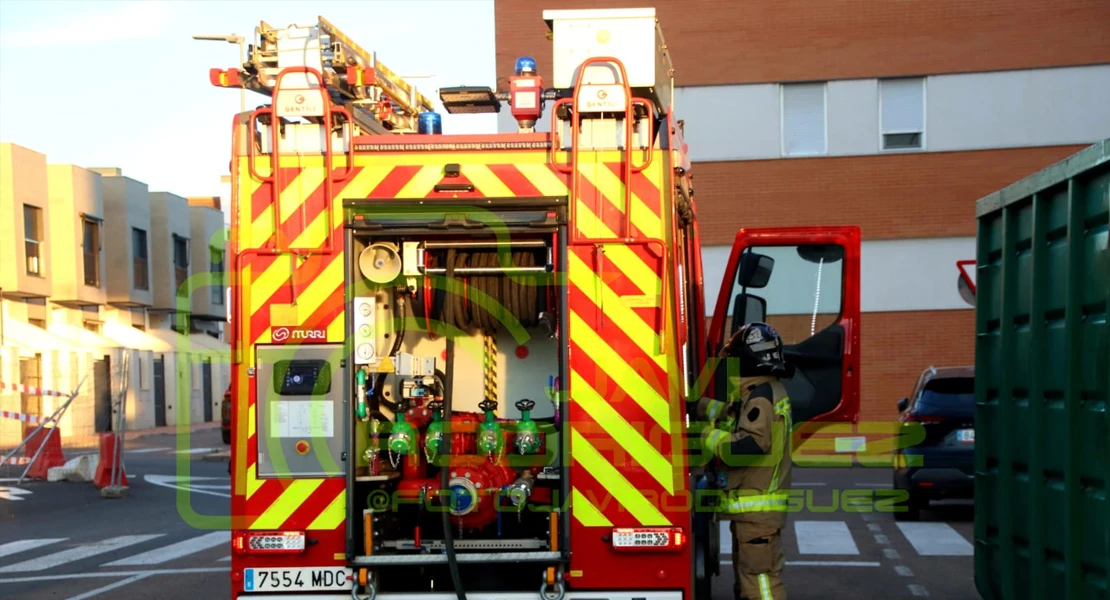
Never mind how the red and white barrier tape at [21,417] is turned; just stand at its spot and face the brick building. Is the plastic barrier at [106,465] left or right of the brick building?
right

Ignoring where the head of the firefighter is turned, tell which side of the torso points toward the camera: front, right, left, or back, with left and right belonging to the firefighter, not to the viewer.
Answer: left

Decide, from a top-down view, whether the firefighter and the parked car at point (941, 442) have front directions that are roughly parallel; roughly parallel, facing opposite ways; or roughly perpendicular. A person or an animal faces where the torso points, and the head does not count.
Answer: roughly perpendicular

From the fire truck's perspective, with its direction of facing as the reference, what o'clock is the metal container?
The metal container is roughly at 5 o'clock from the fire truck.

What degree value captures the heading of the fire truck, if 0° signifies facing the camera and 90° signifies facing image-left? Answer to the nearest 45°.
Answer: approximately 180°

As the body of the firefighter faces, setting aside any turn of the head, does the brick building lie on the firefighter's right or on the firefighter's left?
on the firefighter's right

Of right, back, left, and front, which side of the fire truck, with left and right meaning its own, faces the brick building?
front

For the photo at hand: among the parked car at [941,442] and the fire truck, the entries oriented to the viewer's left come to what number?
0

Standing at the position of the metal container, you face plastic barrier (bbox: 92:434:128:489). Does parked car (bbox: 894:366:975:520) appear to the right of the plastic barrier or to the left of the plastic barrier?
right

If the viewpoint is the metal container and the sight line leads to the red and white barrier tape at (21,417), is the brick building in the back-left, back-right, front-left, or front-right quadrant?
front-right

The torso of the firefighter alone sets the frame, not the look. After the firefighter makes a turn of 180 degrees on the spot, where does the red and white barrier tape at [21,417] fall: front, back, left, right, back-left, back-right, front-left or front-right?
back-left
